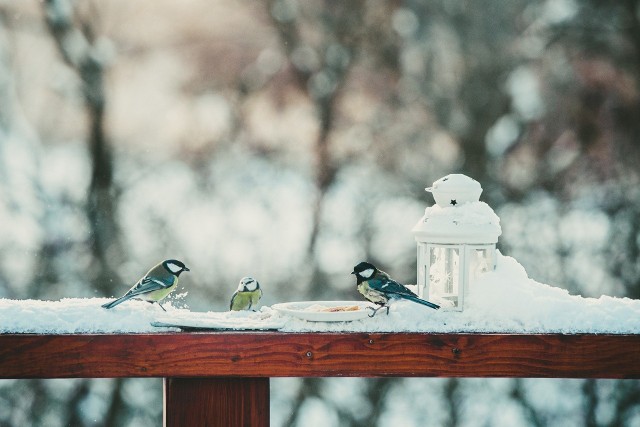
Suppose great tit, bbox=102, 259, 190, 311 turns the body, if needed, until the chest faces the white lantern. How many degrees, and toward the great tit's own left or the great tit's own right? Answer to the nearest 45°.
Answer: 0° — it already faces it

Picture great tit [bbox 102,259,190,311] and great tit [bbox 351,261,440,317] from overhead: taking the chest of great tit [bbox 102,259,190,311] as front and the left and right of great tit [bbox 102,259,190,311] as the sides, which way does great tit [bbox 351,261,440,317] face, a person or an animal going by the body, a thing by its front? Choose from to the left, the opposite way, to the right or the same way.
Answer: the opposite way

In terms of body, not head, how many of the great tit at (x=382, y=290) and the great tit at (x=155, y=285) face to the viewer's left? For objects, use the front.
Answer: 1

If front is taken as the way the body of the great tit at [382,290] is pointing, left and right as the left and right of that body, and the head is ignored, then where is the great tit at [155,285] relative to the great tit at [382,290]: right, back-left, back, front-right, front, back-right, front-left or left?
front

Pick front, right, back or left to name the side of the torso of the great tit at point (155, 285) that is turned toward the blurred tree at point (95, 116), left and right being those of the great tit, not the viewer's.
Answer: left

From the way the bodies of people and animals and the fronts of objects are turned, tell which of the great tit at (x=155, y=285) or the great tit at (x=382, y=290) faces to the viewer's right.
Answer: the great tit at (x=155, y=285)

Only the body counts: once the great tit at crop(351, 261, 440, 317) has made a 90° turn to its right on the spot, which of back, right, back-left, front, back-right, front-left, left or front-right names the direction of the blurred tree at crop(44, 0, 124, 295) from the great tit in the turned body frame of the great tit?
front-left

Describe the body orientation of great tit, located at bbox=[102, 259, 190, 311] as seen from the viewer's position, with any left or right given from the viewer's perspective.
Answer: facing to the right of the viewer

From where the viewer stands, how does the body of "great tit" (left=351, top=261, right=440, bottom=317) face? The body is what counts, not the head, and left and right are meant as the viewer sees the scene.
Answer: facing to the left of the viewer
